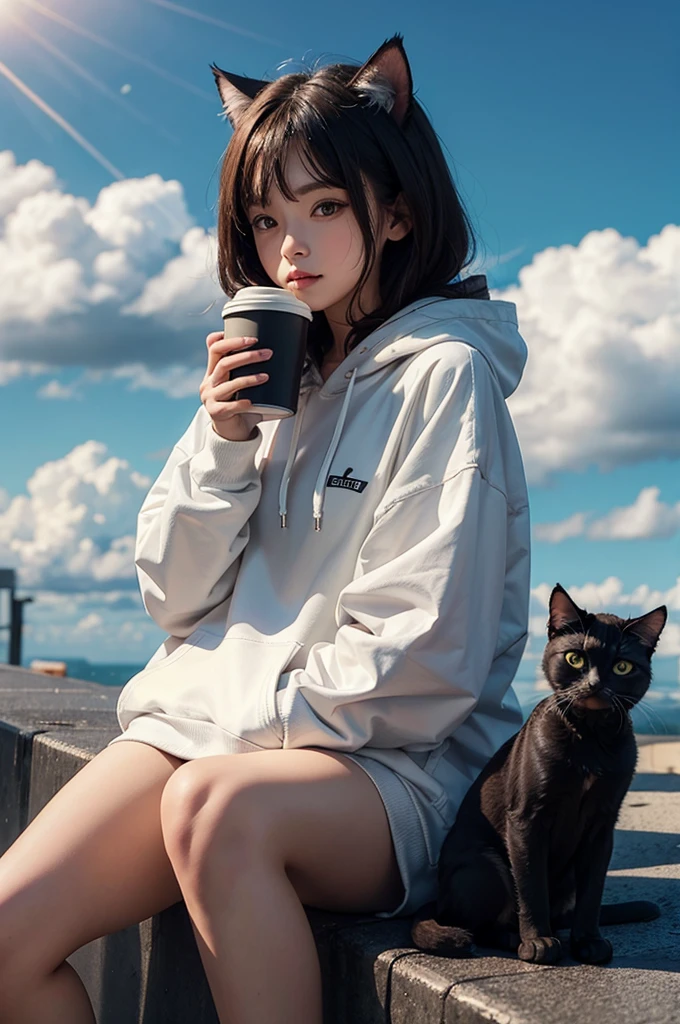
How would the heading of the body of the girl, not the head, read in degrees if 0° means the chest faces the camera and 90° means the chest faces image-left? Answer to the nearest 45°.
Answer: approximately 45°

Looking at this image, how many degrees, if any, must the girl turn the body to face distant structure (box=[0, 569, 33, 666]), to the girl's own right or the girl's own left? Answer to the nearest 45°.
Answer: approximately 135° to the girl's own right

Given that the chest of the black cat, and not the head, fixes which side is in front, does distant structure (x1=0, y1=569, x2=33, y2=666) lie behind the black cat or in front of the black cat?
behind

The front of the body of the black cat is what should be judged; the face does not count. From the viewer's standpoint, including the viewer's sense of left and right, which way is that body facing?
facing the viewer and to the right of the viewer
